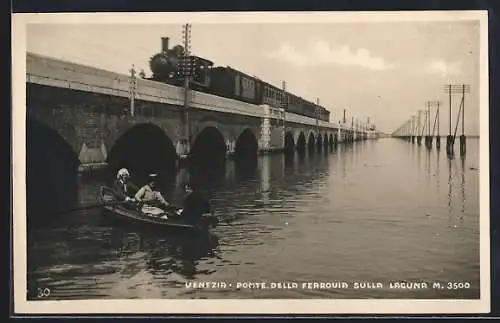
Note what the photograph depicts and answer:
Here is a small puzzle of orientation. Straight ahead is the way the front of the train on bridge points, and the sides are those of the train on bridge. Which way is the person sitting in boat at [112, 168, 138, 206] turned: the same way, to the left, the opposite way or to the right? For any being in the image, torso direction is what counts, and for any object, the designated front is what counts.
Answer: to the left

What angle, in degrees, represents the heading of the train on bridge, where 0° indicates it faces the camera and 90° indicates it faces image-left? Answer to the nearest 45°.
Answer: approximately 45°

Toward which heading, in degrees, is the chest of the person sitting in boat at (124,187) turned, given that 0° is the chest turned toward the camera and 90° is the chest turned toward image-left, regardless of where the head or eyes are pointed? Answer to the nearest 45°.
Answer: approximately 315°

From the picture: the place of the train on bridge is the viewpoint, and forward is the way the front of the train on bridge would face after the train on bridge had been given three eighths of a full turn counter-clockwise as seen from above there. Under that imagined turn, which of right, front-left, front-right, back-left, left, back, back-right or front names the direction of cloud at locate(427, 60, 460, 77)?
front
